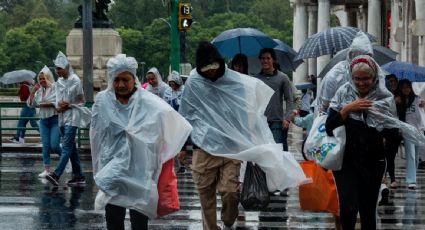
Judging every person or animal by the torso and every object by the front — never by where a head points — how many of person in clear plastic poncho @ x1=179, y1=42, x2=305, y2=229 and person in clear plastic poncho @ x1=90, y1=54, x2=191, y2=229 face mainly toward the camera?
2

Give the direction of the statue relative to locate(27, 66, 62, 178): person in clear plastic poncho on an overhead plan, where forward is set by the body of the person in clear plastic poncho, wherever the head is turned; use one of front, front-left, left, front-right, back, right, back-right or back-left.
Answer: back-right

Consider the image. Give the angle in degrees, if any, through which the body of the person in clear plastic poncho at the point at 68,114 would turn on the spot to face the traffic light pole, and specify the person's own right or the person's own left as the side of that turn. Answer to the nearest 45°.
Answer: approximately 135° to the person's own right

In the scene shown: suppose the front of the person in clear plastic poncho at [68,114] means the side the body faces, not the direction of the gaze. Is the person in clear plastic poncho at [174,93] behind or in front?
behind

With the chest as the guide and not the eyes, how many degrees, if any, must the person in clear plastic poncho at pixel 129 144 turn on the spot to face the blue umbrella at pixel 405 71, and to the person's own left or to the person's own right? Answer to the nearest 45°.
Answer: approximately 135° to the person's own left

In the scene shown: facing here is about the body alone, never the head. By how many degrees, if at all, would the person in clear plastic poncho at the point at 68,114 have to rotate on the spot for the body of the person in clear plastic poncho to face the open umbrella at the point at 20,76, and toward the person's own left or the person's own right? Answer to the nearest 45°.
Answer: approximately 135° to the person's own right

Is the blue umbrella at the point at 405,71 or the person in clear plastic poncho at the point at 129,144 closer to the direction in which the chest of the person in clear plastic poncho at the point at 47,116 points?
the person in clear plastic poncho

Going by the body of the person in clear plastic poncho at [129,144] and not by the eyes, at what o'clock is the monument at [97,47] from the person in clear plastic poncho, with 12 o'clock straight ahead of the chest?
The monument is roughly at 6 o'clock from the person in clear plastic poncho.

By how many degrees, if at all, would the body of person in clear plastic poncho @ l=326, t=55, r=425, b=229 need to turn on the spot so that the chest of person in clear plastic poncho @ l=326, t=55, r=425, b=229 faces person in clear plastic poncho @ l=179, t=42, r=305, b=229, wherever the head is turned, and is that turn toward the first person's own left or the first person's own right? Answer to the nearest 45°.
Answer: approximately 135° to the first person's own right

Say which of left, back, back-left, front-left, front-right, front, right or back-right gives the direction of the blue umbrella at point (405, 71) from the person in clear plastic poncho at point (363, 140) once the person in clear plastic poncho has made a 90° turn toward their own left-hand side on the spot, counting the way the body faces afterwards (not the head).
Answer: left
